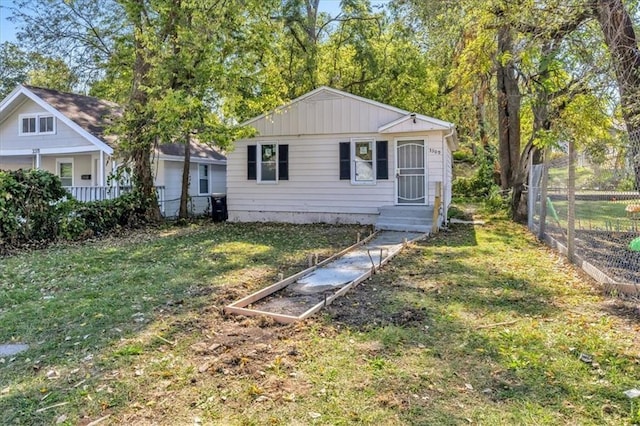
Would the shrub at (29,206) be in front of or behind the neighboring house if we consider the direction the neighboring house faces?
in front

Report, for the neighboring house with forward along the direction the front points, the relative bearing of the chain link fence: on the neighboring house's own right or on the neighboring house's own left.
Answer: on the neighboring house's own left

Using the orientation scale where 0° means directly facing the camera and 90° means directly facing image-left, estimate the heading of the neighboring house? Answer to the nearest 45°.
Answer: approximately 45°

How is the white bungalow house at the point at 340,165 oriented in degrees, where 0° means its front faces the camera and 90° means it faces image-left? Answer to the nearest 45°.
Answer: approximately 0°

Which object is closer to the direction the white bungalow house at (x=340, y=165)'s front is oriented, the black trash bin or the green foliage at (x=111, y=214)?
the green foliage

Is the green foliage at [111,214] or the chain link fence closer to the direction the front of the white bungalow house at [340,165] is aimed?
the chain link fence

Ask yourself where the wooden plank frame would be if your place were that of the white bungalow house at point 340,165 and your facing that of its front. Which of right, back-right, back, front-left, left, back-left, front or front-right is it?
front

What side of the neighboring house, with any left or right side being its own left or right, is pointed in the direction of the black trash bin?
left

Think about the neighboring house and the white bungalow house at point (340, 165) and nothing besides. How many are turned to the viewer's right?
0

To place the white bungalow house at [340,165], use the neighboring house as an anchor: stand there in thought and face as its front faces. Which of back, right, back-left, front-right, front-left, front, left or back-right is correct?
left

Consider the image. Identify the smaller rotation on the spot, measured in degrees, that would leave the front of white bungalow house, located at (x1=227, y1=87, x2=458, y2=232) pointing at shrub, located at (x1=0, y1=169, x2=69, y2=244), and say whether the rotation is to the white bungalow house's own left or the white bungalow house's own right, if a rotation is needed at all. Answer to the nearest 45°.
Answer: approximately 45° to the white bungalow house's own right
